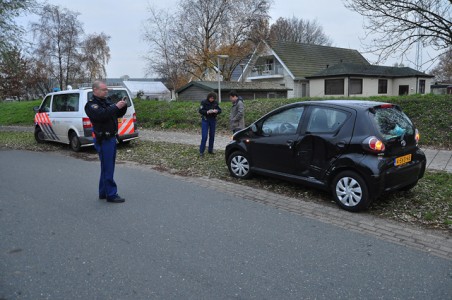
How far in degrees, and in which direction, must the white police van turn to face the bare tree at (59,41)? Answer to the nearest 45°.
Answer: approximately 45° to its right

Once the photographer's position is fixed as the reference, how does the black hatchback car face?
facing away from the viewer and to the left of the viewer

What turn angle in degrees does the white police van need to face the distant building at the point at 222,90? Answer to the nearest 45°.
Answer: approximately 90° to its right

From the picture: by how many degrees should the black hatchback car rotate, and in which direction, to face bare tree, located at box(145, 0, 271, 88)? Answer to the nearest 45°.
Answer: approximately 45° to its right

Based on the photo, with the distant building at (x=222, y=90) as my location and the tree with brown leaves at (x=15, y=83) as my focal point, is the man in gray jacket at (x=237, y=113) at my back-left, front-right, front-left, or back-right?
back-left

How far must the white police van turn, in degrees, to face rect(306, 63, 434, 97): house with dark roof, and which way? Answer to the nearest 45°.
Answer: approximately 90° to its right

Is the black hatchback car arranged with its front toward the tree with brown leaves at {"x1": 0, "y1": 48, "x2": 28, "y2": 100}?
yes

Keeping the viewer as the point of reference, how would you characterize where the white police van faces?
facing away from the viewer and to the left of the viewer

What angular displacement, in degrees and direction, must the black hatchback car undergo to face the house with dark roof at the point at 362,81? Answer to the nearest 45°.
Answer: approximately 45° to its right
